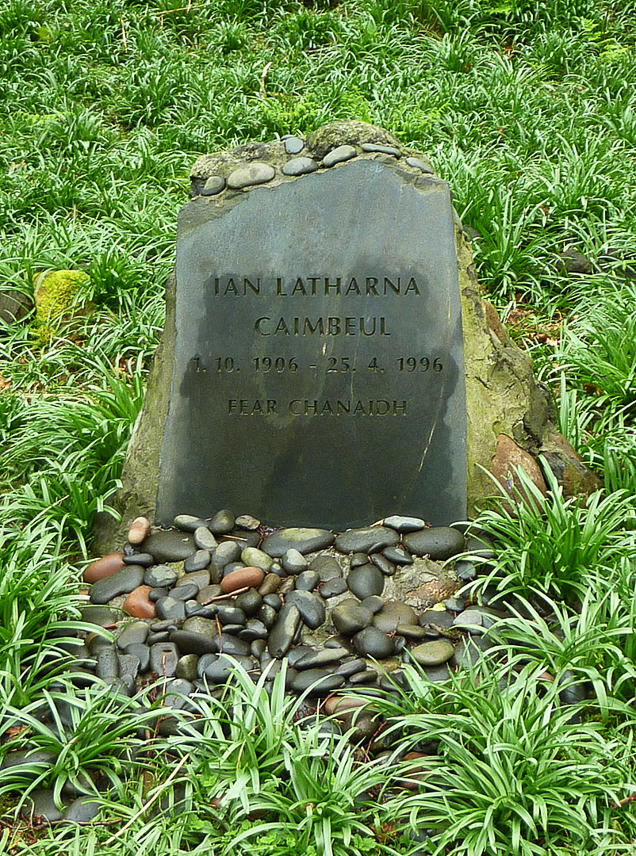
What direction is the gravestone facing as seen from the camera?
toward the camera

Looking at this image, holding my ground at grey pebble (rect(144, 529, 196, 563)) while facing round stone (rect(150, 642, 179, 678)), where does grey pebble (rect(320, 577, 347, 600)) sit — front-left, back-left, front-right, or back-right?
front-left
